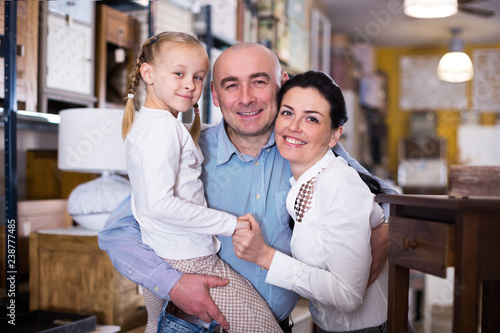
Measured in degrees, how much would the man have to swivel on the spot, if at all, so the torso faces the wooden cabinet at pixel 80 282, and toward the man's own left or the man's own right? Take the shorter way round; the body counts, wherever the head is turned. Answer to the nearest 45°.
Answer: approximately 135° to the man's own right

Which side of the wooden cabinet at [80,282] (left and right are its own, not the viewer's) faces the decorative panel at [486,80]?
left

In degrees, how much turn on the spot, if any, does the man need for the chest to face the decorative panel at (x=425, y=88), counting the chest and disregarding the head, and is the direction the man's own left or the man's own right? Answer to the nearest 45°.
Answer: approximately 135° to the man's own left

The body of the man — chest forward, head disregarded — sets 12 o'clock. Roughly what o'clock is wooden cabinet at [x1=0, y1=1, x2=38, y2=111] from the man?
The wooden cabinet is roughly at 4 o'clock from the man.

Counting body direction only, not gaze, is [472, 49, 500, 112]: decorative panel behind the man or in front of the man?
behind

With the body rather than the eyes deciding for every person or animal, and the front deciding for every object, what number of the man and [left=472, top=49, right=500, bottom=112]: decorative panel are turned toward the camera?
2

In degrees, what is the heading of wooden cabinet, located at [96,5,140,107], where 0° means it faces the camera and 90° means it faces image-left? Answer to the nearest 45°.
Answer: approximately 315°

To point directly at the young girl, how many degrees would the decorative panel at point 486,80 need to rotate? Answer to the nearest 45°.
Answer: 0° — it already faces them

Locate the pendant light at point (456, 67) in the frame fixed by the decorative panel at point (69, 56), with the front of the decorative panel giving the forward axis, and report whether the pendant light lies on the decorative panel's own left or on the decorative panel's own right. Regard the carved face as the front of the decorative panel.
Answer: on the decorative panel's own left
